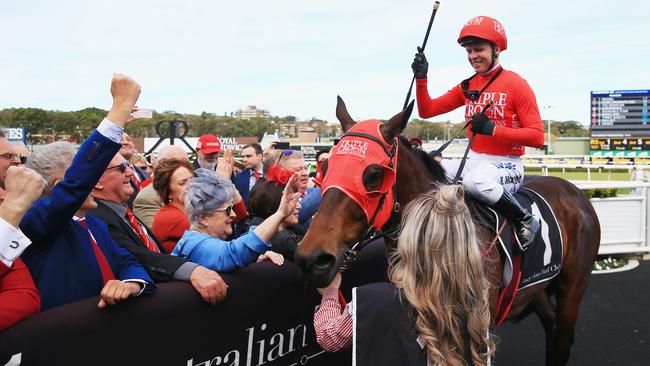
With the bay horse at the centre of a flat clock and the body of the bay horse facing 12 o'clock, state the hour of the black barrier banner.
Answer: The black barrier banner is roughly at 12 o'clock from the bay horse.

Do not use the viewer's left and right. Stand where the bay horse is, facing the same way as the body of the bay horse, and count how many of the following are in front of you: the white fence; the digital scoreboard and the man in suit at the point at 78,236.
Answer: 1

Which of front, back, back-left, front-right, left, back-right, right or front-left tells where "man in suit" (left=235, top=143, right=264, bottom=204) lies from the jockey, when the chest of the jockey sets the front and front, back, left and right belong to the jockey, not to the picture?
right

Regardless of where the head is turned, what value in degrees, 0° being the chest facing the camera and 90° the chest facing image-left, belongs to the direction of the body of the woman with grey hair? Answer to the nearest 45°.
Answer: approximately 270°

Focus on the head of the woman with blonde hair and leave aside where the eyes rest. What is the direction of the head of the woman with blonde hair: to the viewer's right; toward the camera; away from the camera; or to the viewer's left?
away from the camera

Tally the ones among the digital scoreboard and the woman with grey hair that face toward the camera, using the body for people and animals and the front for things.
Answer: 1

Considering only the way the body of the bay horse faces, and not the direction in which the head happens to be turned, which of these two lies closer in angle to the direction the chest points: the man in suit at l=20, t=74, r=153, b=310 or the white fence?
the man in suit

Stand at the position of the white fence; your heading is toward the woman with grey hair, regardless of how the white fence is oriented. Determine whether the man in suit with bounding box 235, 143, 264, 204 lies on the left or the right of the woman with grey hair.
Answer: right

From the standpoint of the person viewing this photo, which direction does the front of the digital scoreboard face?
facing the viewer

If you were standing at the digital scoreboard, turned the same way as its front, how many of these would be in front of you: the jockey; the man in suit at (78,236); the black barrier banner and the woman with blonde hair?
4

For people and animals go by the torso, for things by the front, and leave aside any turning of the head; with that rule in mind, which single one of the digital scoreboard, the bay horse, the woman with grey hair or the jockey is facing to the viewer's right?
the woman with grey hair

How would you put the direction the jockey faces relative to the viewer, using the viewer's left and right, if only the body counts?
facing the viewer and to the left of the viewer

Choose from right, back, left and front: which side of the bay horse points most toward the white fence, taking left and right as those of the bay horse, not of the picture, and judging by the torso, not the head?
back

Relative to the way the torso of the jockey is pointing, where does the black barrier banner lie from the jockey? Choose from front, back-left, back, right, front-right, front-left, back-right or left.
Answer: front
